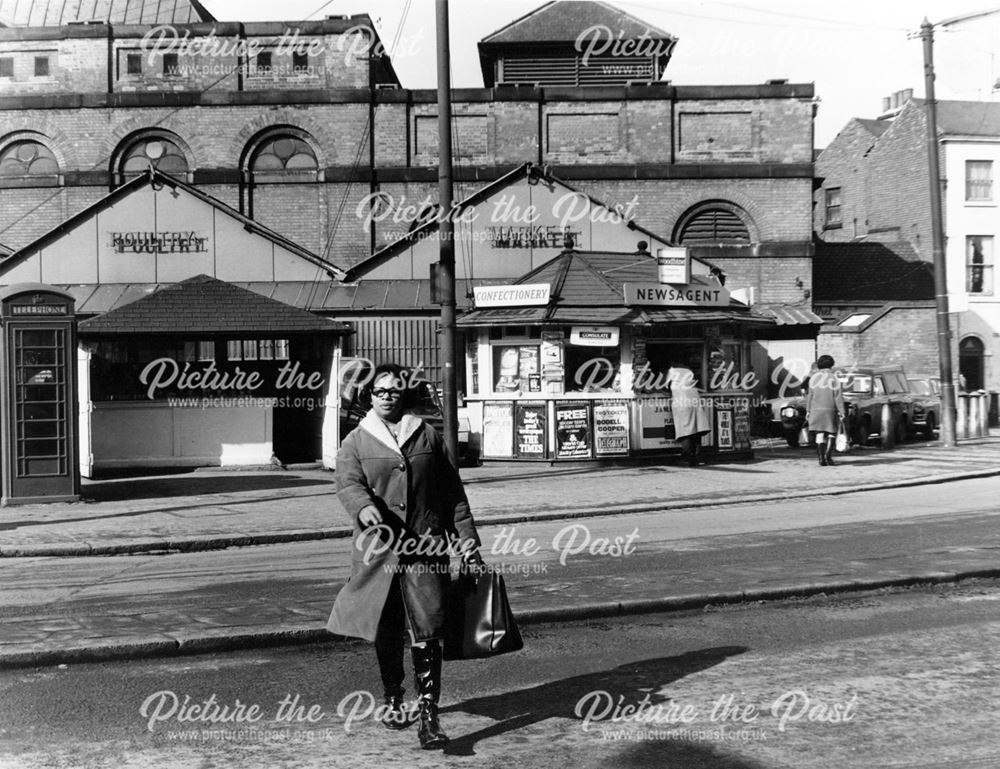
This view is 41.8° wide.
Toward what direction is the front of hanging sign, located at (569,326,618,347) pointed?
toward the camera

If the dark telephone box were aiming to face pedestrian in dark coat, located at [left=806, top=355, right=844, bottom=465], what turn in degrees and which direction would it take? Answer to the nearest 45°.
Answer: approximately 90° to its left

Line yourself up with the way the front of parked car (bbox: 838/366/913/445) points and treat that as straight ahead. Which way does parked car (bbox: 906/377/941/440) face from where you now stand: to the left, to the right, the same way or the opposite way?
the same way

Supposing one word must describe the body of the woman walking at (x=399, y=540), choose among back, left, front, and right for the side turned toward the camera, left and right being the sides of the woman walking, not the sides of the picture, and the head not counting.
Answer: front

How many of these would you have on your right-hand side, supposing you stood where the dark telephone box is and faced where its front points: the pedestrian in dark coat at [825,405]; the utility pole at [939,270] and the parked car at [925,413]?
0

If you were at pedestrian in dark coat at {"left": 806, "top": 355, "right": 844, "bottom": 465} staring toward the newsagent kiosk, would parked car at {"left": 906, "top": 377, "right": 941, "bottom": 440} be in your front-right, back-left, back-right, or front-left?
back-right

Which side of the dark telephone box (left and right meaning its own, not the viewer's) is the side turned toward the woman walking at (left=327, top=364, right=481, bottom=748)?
front

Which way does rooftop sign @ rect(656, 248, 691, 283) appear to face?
toward the camera

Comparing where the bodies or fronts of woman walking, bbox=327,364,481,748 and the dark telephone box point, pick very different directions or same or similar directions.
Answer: same or similar directions

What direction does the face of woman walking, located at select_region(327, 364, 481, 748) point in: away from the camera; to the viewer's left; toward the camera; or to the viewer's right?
toward the camera

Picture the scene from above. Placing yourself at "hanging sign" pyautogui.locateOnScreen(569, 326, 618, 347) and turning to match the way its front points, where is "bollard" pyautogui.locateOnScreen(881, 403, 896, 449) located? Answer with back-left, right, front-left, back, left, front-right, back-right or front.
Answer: back-left

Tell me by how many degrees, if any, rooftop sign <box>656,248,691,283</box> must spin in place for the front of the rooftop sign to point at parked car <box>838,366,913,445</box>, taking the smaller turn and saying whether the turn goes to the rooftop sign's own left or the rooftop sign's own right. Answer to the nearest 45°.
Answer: approximately 135° to the rooftop sign's own left

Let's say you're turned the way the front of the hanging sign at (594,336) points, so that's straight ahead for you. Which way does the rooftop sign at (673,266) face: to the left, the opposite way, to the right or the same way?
the same way
